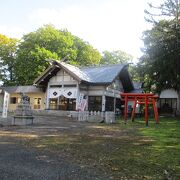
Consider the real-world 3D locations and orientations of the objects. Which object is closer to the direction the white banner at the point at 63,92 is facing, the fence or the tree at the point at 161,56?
the fence

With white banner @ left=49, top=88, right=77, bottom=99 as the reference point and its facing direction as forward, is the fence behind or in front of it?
in front

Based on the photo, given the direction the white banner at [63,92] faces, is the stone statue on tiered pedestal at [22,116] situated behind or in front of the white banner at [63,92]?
in front

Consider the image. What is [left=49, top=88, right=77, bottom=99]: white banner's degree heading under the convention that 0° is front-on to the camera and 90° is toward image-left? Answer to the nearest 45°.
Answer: approximately 0°

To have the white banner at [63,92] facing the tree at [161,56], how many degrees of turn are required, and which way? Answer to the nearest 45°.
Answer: approximately 90° to its left
